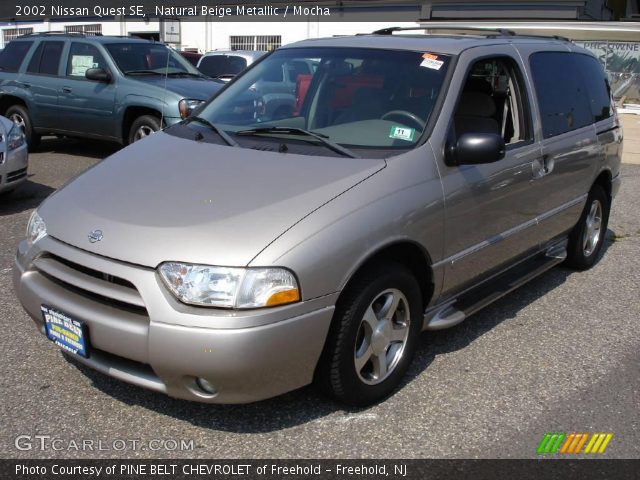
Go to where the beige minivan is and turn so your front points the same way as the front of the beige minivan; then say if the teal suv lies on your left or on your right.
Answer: on your right

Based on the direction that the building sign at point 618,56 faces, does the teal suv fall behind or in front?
in front

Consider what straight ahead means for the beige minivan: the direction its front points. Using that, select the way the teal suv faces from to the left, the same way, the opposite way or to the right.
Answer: to the left

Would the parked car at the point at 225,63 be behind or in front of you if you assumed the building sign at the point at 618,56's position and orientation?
in front

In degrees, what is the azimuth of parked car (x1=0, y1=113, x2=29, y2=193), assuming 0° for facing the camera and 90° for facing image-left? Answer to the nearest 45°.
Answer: approximately 315°

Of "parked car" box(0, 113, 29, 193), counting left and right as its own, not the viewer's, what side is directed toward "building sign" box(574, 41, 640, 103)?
left
